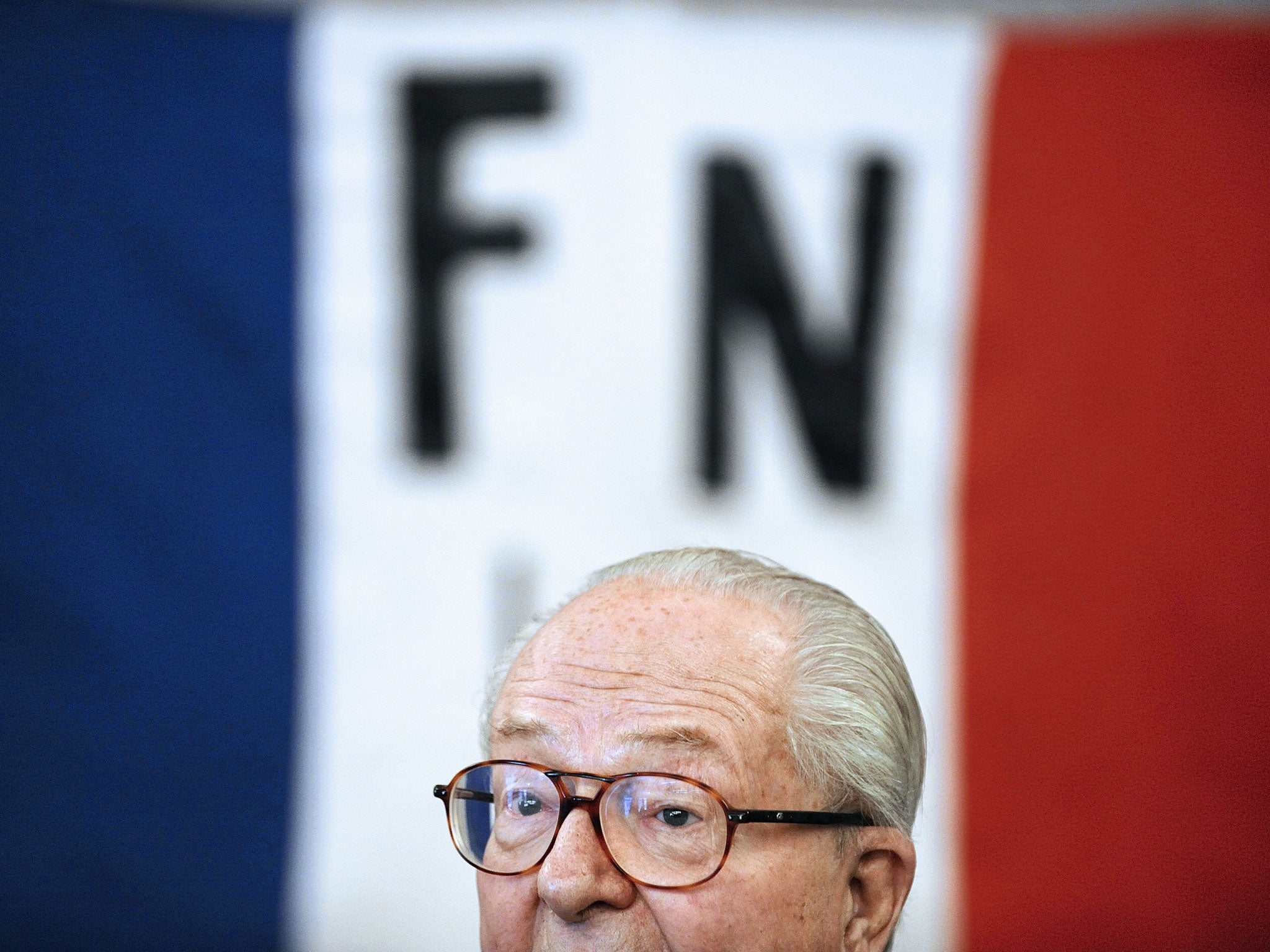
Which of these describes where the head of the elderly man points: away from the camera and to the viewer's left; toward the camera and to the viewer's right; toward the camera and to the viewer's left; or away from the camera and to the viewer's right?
toward the camera and to the viewer's left
